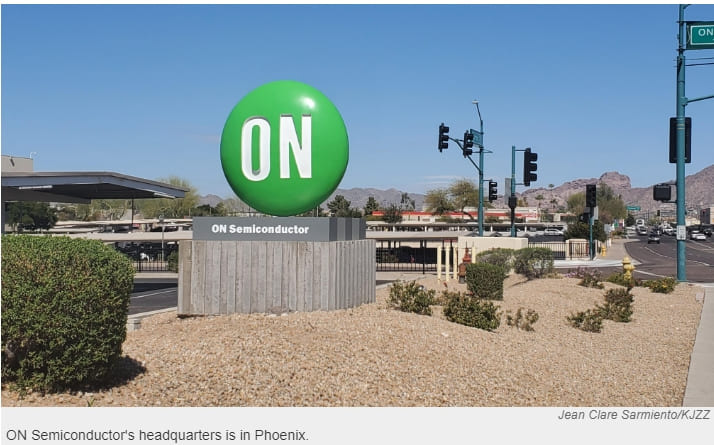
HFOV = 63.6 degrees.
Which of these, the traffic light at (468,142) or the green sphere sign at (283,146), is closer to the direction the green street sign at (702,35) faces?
the green sphere sign

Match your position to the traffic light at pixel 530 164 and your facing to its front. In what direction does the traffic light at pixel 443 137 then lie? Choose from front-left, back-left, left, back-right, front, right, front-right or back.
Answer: back-right

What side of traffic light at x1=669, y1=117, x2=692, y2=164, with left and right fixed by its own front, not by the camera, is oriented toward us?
back

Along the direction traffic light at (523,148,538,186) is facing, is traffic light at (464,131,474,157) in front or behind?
behind

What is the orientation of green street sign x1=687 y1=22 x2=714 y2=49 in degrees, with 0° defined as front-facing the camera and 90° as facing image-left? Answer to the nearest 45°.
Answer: approximately 0°

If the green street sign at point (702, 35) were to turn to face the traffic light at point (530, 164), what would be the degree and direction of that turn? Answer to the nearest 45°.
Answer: approximately 135° to its right

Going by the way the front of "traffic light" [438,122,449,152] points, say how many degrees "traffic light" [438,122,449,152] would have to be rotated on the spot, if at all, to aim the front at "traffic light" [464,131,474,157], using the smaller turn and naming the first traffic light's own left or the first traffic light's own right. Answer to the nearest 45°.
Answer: approximately 45° to the first traffic light's own left
